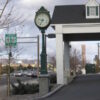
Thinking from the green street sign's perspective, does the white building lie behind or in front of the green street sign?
behind

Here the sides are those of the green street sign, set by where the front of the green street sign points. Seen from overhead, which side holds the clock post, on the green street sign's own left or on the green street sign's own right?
on the green street sign's own left

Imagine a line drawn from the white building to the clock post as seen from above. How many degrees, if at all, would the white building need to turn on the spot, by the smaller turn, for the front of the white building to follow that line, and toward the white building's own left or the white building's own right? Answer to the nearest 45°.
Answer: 0° — it already faces it

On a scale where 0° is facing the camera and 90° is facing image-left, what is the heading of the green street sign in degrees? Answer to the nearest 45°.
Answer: approximately 0°

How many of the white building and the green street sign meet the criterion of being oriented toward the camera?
2
